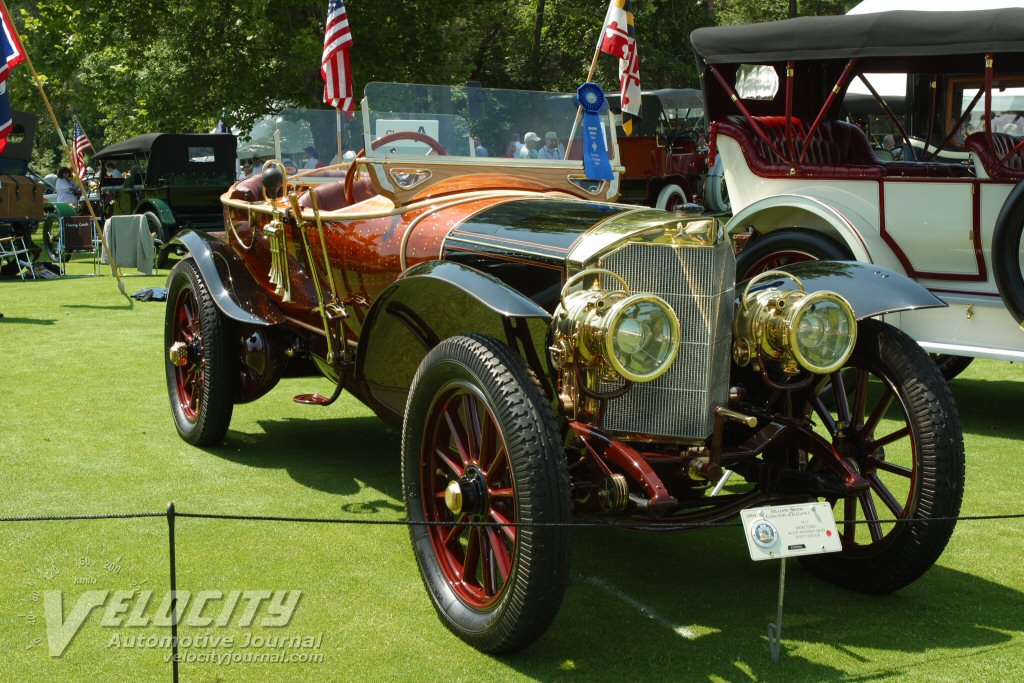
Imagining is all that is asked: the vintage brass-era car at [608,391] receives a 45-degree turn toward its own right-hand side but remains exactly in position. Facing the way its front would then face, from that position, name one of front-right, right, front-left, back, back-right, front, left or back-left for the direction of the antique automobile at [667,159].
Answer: back

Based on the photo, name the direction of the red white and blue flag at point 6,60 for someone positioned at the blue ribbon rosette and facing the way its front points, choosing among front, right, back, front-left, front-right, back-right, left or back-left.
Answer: back-right

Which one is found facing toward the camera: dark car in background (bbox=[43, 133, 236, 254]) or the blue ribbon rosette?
the blue ribbon rosette

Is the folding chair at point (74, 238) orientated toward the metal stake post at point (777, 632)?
no

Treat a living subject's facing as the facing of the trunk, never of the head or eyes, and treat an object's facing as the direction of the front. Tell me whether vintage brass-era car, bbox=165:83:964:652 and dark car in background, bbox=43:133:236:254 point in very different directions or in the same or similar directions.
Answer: very different directions

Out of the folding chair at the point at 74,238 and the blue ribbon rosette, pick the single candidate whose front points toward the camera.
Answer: the blue ribbon rosette

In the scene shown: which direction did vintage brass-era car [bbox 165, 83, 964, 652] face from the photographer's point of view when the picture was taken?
facing the viewer and to the right of the viewer

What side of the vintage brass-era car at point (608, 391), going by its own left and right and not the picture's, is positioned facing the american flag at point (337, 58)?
back

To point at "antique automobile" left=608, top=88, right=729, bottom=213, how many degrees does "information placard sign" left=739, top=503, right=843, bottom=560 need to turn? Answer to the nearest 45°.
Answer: approximately 180°

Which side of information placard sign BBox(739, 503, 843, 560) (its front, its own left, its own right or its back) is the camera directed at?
front

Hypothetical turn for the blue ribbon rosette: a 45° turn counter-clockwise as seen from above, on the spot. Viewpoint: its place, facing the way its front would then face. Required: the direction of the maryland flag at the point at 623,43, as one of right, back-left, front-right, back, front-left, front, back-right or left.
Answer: back-left

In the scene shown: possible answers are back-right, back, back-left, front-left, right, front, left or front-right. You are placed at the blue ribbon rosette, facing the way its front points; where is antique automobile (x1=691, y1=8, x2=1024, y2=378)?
back-left

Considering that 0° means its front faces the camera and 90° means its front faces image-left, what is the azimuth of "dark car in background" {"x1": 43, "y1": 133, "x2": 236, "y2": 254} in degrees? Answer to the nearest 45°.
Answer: approximately 135°
